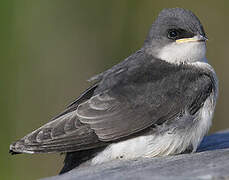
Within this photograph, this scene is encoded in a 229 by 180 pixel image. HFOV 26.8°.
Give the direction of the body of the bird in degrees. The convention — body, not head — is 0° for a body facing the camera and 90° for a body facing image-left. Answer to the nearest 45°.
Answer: approximately 270°
